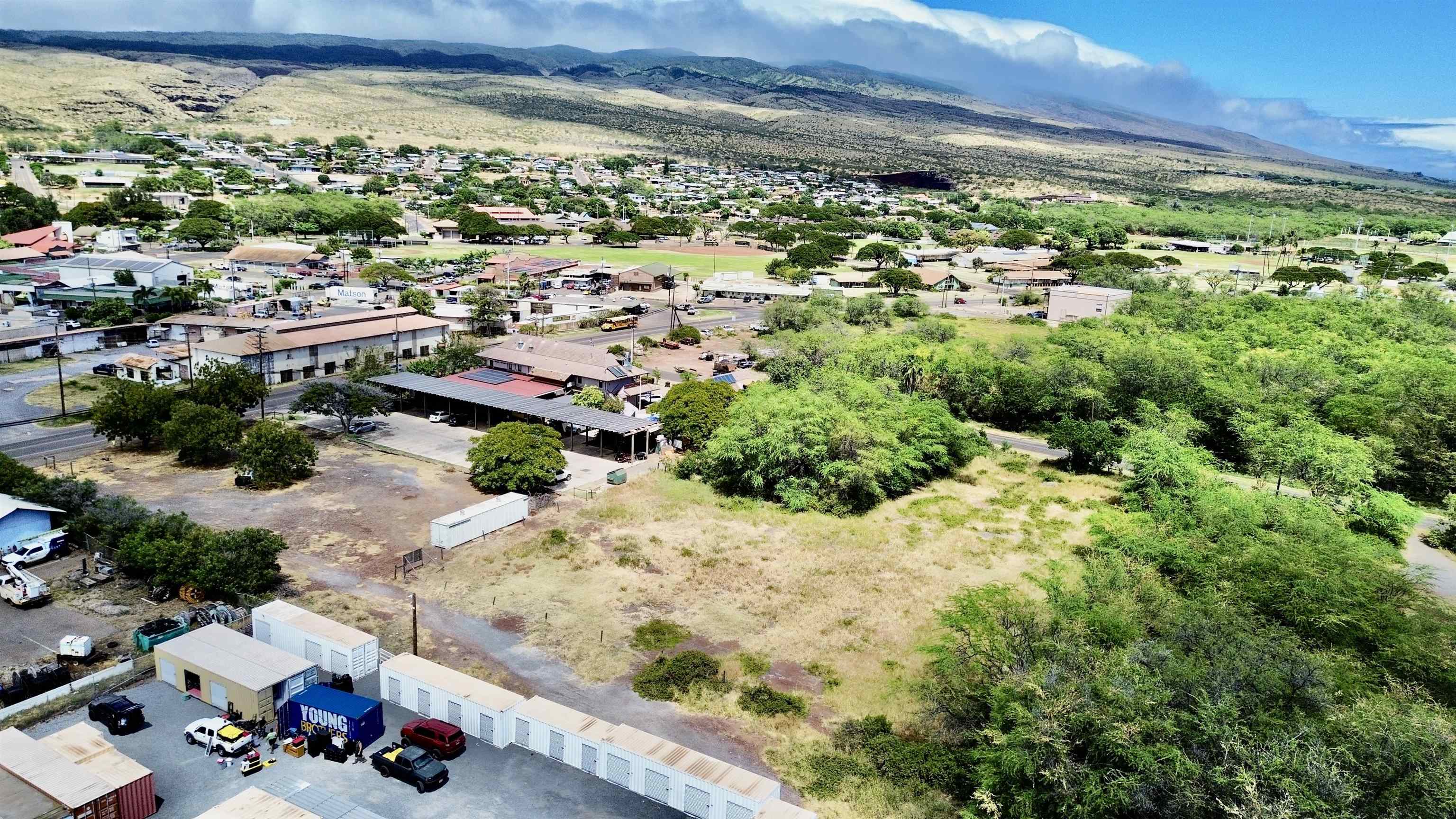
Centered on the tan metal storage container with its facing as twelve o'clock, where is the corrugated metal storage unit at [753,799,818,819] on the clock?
The corrugated metal storage unit is roughly at 9 o'clock from the tan metal storage container.

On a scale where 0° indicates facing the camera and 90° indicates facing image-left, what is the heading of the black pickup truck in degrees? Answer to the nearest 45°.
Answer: approximately 315°

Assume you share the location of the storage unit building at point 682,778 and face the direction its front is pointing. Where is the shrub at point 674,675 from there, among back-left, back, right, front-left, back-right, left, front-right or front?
back-right

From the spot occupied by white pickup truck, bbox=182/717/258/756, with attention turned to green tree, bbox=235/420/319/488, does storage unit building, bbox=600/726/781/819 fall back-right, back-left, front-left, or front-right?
back-right

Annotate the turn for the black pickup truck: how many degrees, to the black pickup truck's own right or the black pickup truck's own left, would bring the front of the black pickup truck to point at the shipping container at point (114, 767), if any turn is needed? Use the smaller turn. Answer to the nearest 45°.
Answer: approximately 135° to the black pickup truck's own right

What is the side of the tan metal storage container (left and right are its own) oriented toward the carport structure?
back

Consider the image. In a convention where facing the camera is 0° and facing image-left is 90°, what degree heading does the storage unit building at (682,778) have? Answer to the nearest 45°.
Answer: approximately 45°

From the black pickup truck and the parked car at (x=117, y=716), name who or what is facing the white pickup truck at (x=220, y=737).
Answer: the parked car

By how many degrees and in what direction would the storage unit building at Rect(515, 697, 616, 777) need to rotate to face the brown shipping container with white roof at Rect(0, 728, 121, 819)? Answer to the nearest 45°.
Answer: approximately 45° to its right

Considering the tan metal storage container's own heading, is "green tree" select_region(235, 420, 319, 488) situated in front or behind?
behind

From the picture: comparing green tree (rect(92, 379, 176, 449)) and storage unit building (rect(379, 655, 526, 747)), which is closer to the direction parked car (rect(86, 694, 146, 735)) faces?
the storage unit building
